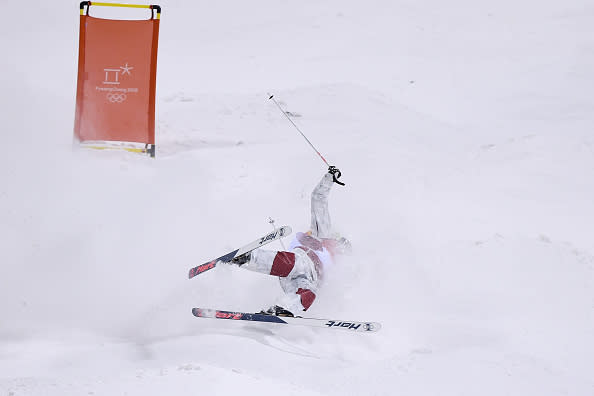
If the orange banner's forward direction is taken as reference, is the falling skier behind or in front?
in front

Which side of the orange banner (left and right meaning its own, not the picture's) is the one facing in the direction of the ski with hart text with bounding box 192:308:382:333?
front

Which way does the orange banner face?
toward the camera
